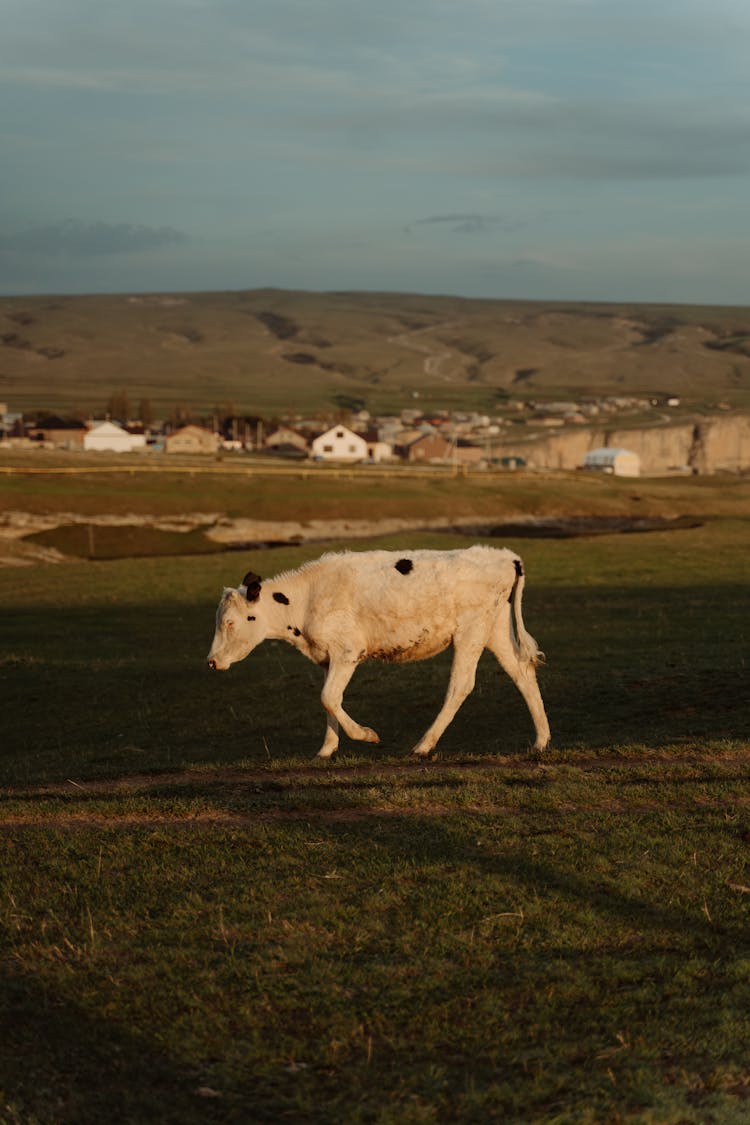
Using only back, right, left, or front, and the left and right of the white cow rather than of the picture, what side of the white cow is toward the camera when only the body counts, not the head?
left
